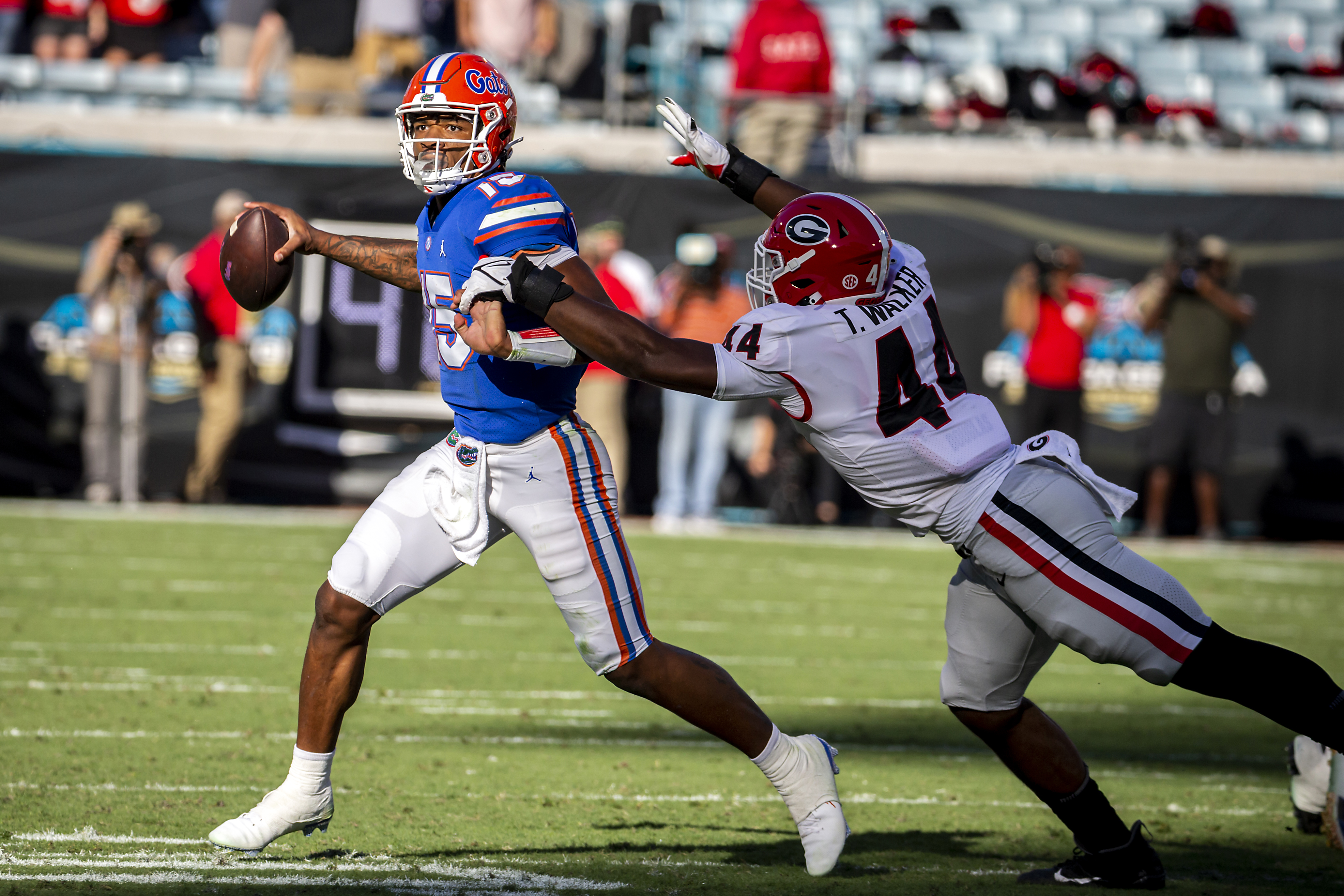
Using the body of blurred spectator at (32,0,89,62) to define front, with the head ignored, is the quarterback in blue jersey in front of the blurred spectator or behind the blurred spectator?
in front

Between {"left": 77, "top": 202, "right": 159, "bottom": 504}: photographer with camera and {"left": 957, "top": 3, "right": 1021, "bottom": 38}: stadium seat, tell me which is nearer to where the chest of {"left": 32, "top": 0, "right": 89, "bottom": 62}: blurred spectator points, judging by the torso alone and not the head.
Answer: the photographer with camera

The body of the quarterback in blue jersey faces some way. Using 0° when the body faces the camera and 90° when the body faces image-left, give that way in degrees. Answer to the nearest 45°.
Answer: approximately 45°

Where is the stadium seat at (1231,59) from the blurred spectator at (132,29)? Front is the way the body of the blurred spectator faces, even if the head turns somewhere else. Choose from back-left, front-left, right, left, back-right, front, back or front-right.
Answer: left

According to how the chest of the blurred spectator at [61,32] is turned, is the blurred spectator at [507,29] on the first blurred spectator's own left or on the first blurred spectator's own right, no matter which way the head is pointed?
on the first blurred spectator's own left

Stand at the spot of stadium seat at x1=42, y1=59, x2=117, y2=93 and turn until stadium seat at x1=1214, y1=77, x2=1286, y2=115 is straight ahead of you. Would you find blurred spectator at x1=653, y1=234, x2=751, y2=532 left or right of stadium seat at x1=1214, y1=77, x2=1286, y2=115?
right
